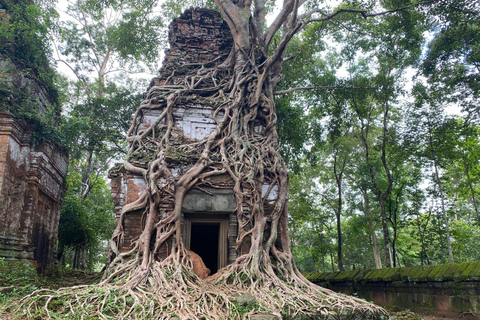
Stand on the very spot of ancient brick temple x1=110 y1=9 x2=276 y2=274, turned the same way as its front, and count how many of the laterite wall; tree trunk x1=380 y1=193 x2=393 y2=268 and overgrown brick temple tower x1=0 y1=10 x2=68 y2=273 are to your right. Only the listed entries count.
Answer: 1

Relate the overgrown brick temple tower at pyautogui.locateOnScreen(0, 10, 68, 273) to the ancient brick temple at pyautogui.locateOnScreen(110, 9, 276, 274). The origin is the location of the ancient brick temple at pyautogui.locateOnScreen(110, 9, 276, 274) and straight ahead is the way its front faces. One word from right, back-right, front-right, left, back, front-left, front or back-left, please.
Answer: right

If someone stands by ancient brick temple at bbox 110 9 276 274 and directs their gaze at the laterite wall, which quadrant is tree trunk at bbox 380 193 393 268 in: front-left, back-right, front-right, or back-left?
front-left

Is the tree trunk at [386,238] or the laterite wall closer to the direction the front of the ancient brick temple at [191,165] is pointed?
the laterite wall

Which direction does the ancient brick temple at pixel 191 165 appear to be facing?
toward the camera

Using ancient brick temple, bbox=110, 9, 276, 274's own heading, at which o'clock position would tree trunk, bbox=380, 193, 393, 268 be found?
The tree trunk is roughly at 8 o'clock from the ancient brick temple.

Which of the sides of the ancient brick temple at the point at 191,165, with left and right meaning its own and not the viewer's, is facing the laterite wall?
left
